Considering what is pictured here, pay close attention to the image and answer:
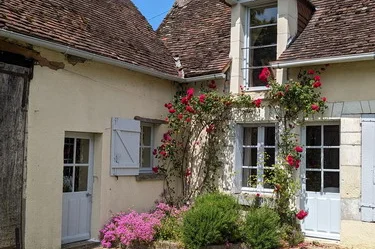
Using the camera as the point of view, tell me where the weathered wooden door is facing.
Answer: facing the viewer and to the right of the viewer

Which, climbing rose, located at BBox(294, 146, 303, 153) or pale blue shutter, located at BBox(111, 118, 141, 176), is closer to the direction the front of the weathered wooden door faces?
the climbing rose

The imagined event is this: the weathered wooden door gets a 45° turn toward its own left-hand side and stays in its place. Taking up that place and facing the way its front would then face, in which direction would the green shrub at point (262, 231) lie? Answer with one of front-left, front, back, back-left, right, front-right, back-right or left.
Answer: front

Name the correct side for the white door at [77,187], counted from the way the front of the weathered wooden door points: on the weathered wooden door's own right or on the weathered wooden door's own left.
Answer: on the weathered wooden door's own left

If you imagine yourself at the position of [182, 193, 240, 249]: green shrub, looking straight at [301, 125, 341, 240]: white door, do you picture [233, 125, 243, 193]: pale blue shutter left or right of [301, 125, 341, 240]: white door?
left

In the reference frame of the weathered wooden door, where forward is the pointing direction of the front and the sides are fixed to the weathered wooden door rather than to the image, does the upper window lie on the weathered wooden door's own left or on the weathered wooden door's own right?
on the weathered wooden door's own left

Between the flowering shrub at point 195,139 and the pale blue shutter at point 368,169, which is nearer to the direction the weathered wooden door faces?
the pale blue shutter

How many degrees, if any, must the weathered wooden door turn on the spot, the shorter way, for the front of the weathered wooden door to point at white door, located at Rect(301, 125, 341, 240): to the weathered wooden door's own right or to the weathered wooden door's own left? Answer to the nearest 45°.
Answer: approximately 45° to the weathered wooden door's own left

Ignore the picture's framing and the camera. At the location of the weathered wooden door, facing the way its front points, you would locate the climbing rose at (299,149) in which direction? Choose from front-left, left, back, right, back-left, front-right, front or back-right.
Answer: front-left
